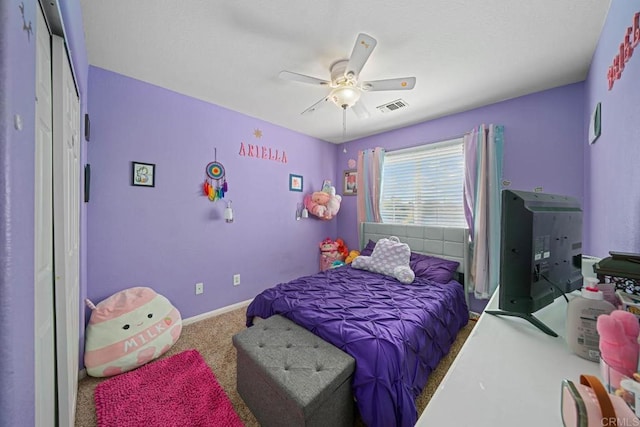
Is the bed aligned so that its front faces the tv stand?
no

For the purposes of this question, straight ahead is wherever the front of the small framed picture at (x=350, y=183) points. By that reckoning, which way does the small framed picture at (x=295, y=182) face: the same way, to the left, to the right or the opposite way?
to the left

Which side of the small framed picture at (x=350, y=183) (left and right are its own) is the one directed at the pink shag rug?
front

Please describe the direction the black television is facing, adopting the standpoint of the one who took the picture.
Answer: facing away from the viewer and to the left of the viewer

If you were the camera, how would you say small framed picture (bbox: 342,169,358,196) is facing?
facing the viewer and to the left of the viewer

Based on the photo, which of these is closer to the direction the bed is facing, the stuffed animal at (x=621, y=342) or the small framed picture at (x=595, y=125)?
the stuffed animal

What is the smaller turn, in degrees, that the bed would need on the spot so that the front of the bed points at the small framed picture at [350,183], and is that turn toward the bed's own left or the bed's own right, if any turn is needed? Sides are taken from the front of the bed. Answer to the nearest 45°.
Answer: approximately 135° to the bed's own right

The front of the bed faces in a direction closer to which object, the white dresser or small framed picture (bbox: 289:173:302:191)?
the white dresser

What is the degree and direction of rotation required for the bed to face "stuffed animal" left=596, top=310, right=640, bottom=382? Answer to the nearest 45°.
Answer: approximately 45° to its left

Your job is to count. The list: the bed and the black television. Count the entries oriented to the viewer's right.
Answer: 0

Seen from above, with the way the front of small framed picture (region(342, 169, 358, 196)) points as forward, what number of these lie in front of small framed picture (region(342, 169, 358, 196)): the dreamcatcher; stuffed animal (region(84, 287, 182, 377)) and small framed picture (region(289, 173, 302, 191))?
3

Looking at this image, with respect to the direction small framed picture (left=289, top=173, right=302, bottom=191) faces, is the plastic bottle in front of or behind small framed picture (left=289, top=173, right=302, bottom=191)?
in front

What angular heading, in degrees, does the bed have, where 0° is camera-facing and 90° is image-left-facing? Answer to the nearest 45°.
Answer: approximately 45°

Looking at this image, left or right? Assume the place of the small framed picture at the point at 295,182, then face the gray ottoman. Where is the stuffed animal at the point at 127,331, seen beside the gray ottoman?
right

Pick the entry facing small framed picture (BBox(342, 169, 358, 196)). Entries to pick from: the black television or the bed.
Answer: the black television

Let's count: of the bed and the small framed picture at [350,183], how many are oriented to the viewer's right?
0

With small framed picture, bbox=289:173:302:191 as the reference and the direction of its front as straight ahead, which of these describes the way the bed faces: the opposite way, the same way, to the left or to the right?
to the right

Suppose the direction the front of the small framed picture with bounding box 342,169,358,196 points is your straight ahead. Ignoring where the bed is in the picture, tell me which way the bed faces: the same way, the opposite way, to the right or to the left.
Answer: the same way

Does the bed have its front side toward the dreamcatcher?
no

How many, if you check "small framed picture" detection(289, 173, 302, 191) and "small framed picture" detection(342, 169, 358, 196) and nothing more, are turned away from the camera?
0

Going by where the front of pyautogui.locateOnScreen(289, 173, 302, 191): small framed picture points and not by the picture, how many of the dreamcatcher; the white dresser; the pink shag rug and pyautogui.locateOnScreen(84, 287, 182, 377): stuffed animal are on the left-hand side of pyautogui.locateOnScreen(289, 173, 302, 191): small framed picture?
0

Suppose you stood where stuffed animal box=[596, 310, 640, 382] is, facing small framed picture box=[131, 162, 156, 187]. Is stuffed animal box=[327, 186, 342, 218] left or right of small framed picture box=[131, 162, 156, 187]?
right
